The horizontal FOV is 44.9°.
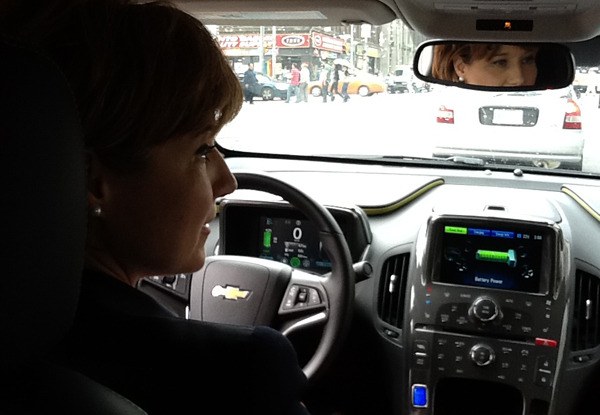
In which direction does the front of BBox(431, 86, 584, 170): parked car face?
away from the camera

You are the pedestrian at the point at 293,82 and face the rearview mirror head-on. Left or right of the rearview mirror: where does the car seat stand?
right

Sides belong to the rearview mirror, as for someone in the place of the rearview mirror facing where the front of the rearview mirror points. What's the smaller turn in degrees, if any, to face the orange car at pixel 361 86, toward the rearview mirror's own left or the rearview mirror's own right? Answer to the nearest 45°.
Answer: approximately 135° to the rearview mirror's own right

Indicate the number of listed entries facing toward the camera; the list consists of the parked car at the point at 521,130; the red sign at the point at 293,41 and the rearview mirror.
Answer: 2

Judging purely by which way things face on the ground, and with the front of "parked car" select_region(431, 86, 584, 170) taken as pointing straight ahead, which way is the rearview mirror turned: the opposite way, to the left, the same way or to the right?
the opposite way

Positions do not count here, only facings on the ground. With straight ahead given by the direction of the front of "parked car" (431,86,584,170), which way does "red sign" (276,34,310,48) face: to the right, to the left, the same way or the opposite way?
the opposite way

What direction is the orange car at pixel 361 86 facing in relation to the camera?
to the viewer's left
